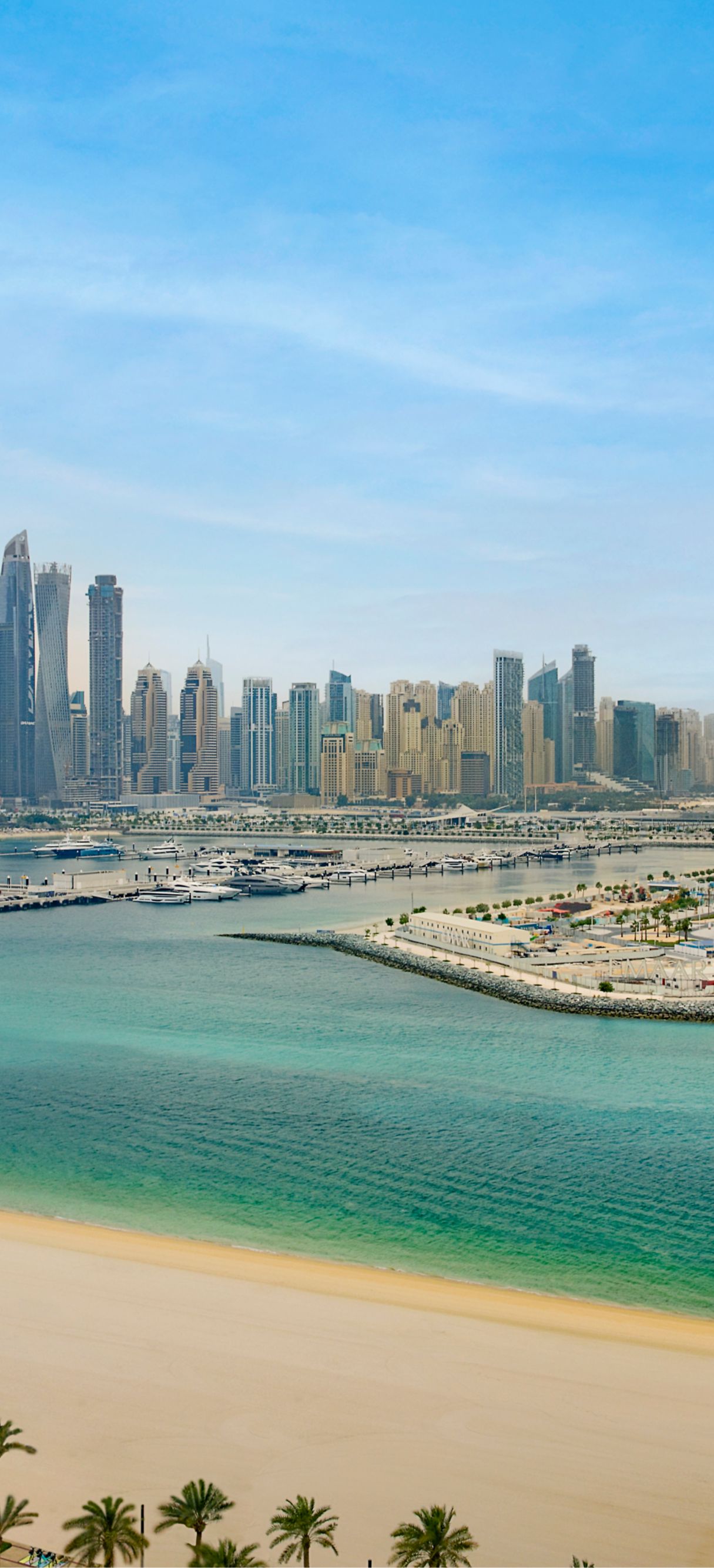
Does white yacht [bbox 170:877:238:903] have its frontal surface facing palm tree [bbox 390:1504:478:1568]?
no

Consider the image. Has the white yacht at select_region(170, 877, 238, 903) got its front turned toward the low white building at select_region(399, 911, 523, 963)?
no

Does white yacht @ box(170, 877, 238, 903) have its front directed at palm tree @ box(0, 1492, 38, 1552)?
no
